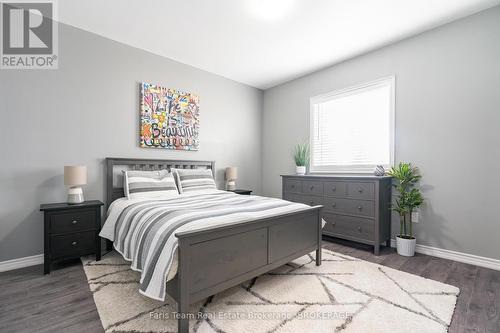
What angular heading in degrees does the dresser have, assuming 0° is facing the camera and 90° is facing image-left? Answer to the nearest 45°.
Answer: approximately 45°

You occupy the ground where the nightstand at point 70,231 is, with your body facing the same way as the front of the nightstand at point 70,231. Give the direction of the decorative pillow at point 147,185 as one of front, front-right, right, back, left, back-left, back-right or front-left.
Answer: front-left

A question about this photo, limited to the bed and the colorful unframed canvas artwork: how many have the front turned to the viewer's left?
0

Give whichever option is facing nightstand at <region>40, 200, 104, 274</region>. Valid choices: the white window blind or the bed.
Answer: the white window blind

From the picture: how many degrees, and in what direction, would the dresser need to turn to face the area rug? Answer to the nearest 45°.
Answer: approximately 45° to its left

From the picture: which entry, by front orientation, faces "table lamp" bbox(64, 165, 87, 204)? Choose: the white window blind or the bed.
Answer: the white window blind

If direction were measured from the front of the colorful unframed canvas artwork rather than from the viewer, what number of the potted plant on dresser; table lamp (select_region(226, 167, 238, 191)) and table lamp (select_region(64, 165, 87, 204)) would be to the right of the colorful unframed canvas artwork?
1

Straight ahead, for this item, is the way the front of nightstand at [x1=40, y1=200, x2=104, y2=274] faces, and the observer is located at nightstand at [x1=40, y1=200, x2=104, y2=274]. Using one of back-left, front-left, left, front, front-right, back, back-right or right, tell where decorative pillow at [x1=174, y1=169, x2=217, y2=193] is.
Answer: front-left

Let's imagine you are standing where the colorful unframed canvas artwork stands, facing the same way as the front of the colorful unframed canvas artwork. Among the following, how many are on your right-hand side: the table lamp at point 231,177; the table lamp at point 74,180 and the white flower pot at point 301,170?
1

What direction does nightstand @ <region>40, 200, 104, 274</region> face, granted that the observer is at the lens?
facing the viewer and to the right of the viewer

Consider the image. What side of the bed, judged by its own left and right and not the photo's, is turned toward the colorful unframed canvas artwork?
back

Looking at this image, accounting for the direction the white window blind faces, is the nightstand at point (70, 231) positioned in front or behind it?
in front

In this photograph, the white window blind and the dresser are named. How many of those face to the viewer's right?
0

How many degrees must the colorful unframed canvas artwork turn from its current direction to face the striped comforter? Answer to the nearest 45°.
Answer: approximately 45° to its right
